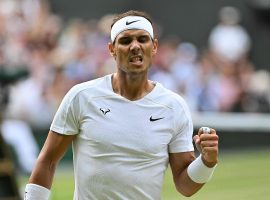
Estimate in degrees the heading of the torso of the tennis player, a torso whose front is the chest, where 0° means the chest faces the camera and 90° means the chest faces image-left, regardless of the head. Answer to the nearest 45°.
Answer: approximately 0°
